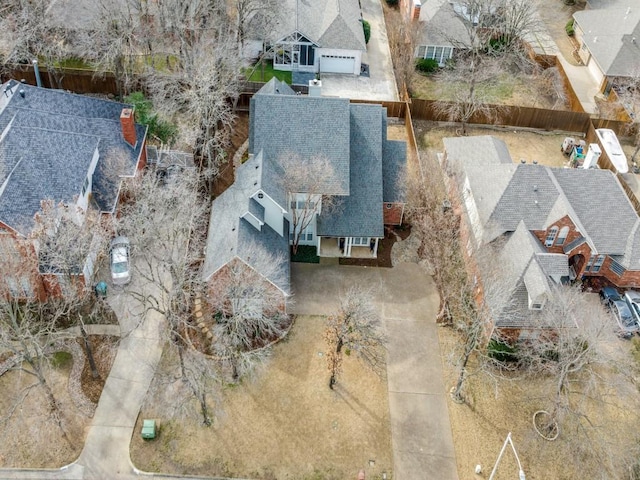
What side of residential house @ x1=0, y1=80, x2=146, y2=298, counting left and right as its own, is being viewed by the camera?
front

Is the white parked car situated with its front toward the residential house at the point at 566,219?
no

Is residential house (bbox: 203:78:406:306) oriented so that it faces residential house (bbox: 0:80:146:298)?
no

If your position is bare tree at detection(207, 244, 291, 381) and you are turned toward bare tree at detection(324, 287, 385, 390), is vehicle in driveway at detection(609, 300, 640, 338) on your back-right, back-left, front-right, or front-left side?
front-left

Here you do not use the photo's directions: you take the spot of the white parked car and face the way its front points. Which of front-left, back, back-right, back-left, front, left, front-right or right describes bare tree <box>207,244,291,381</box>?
back-right

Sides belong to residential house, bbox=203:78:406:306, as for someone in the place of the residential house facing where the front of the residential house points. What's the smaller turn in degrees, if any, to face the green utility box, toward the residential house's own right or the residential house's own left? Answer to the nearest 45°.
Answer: approximately 45° to the residential house's own right

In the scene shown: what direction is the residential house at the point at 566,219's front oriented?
toward the camera

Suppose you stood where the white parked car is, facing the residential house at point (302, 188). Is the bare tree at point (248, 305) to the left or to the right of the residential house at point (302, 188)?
right

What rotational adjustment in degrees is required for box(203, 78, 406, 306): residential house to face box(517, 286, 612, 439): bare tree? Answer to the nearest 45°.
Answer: approximately 45° to its left

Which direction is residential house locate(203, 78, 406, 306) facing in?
toward the camera

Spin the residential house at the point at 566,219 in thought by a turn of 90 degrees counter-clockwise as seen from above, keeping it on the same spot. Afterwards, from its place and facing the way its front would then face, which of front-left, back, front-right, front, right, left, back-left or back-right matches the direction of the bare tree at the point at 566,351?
right

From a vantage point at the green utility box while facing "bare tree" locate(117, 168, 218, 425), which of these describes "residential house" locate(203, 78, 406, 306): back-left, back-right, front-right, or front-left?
front-right

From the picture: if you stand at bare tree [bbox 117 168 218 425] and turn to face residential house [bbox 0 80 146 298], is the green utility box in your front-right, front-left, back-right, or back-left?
back-left

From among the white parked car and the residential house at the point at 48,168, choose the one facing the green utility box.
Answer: the residential house

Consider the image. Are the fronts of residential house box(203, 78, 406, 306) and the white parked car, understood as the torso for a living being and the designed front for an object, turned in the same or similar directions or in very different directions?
very different directions

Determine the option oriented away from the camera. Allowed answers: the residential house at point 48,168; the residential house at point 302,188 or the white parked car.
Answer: the white parked car

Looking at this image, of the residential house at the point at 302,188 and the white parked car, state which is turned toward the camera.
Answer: the residential house

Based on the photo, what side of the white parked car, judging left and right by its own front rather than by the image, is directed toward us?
back

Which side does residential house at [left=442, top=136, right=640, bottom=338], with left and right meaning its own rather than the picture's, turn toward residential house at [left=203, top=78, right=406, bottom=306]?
right

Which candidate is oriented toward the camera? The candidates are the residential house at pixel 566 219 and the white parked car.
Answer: the residential house

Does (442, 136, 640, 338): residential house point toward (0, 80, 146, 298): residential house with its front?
no

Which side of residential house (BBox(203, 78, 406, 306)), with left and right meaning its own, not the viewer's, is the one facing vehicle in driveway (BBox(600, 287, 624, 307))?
left
